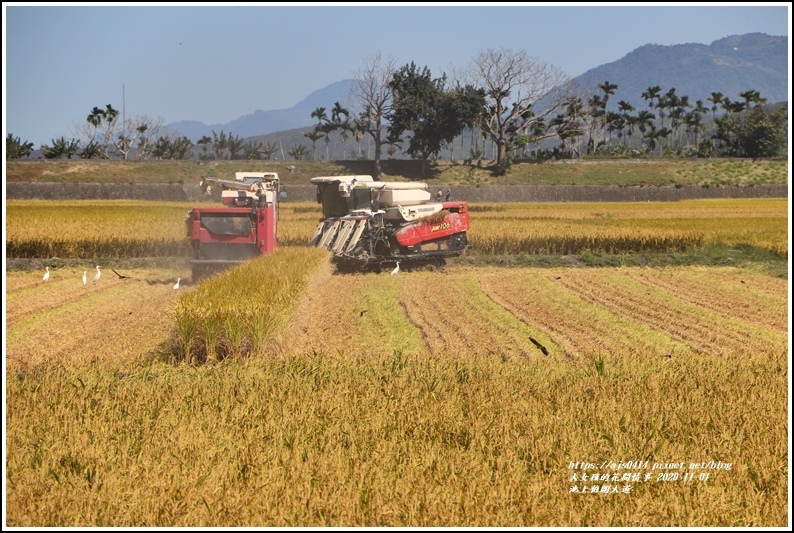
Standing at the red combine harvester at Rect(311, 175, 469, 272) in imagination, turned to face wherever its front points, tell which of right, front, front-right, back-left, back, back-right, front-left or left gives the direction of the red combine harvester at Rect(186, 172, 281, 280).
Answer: front

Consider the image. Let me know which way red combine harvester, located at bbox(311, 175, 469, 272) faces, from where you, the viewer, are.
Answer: facing the viewer and to the left of the viewer

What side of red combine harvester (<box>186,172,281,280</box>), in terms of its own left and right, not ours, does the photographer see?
back

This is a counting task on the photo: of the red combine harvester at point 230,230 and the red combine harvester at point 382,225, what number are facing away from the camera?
1

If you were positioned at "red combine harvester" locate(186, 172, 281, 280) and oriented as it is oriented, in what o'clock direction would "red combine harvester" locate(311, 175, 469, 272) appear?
"red combine harvester" locate(311, 175, 469, 272) is roughly at 2 o'clock from "red combine harvester" locate(186, 172, 281, 280).

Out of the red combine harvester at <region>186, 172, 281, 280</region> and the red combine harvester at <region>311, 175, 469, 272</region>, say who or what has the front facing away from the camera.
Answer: the red combine harvester at <region>186, 172, 281, 280</region>
